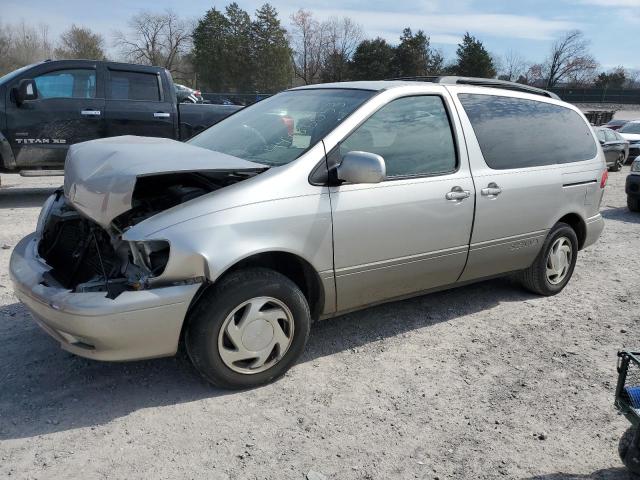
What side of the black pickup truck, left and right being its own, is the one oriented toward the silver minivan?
left

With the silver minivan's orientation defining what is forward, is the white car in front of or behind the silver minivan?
behind

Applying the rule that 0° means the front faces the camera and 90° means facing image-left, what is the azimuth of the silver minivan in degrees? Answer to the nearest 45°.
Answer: approximately 45°

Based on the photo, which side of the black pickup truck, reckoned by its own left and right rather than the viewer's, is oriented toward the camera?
left

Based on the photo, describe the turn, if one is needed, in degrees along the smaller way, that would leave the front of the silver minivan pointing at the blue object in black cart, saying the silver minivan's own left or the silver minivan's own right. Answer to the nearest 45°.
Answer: approximately 90° to the silver minivan's own left

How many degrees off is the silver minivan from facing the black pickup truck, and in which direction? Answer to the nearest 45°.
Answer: approximately 90° to its right

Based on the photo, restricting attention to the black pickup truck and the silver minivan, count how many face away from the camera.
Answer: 0

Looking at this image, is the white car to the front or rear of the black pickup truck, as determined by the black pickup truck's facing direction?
to the rear
